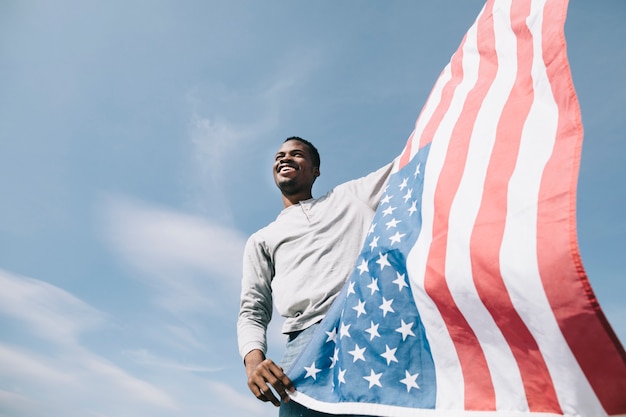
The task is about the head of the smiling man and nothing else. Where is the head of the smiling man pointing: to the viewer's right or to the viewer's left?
to the viewer's left

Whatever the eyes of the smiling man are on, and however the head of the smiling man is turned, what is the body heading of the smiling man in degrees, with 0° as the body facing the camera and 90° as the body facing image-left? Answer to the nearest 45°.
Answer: approximately 0°
